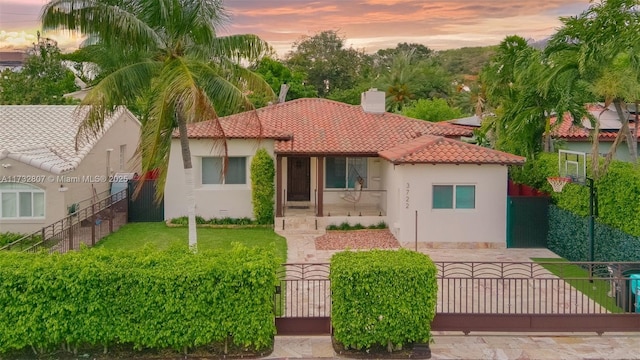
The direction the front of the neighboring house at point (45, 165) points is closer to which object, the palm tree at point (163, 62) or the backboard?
the palm tree

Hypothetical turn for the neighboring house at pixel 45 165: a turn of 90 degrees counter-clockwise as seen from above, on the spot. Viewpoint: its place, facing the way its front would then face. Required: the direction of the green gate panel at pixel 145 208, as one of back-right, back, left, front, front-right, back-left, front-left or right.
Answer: front

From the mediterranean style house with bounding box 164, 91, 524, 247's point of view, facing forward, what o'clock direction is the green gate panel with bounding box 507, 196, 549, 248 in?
The green gate panel is roughly at 10 o'clock from the mediterranean style house.

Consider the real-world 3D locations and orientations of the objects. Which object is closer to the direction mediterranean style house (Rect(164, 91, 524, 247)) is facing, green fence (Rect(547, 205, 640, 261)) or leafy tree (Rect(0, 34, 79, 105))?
the green fence

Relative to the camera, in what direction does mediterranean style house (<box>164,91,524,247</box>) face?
facing the viewer

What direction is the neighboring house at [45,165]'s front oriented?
toward the camera

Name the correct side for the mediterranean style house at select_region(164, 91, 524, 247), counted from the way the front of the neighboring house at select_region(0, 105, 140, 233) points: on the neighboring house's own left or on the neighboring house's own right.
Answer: on the neighboring house's own left

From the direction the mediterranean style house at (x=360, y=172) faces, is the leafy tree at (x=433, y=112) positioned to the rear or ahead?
to the rear

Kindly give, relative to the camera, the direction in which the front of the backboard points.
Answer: facing the viewer and to the left of the viewer

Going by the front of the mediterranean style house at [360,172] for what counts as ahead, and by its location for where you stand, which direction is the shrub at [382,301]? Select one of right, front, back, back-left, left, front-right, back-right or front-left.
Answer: front

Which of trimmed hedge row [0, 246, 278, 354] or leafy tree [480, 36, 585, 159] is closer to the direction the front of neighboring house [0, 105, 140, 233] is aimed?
the trimmed hedge row

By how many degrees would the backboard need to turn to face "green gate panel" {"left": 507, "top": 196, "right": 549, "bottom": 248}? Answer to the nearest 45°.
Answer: approximately 90° to its right

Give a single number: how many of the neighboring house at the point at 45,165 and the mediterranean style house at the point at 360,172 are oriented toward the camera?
2

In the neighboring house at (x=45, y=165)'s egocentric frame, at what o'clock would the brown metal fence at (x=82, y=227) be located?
The brown metal fence is roughly at 11 o'clock from the neighboring house.

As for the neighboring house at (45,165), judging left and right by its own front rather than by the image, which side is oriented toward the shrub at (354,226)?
left
